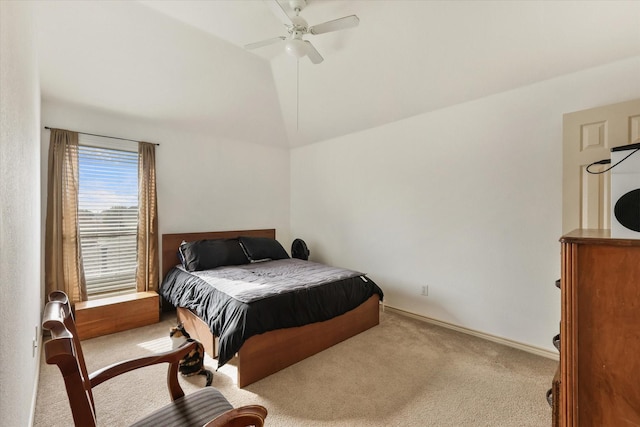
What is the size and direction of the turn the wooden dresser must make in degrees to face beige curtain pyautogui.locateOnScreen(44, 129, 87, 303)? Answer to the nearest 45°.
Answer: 0° — it already faces it

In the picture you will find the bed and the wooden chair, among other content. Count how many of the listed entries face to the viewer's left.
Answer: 0

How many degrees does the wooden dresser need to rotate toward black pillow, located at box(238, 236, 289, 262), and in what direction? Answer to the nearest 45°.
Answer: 0° — it already faces it

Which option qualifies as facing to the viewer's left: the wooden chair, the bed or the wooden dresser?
the wooden dresser

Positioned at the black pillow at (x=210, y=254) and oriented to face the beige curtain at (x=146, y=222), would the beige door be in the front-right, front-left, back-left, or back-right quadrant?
back-left

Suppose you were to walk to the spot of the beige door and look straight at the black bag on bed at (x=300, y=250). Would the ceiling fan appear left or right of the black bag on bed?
left

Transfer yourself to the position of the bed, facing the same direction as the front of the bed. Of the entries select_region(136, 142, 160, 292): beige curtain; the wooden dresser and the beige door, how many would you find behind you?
1

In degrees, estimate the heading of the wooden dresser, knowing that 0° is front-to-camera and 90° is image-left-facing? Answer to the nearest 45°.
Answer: approximately 90°

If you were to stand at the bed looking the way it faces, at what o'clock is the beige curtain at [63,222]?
The beige curtain is roughly at 5 o'clock from the bed.

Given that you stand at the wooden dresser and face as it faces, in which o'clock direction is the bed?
The bed is roughly at 12 o'clock from the wooden dresser.

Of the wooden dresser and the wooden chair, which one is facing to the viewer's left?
the wooden dresser

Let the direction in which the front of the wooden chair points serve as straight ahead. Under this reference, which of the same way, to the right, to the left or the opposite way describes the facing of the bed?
to the right

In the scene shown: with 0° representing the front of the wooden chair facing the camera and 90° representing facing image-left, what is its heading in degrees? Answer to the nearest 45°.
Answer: approximately 225°

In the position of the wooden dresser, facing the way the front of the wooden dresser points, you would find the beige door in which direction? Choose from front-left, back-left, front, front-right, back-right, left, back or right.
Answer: right
